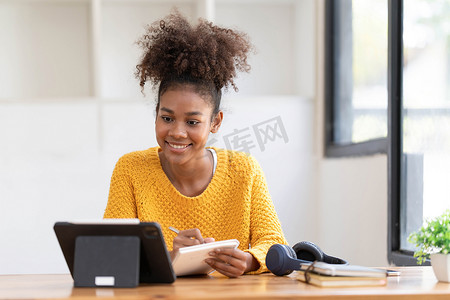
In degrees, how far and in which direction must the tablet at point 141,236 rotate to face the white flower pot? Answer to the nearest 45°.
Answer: approximately 45° to its right

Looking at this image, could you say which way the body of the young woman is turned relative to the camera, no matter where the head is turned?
toward the camera

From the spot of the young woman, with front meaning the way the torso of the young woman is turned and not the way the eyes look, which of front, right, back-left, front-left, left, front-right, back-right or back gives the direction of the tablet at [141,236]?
front

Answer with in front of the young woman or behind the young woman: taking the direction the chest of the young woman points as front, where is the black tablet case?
in front

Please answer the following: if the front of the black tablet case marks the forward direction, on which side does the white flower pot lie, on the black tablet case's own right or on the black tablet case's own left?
on the black tablet case's own right

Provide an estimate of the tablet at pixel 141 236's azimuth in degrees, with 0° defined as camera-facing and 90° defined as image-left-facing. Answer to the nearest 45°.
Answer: approximately 225°

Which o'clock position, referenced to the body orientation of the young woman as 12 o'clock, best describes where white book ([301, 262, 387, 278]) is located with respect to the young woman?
The white book is roughly at 11 o'clock from the young woman.

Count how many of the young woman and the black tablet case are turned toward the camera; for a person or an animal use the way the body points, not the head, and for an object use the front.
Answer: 1
